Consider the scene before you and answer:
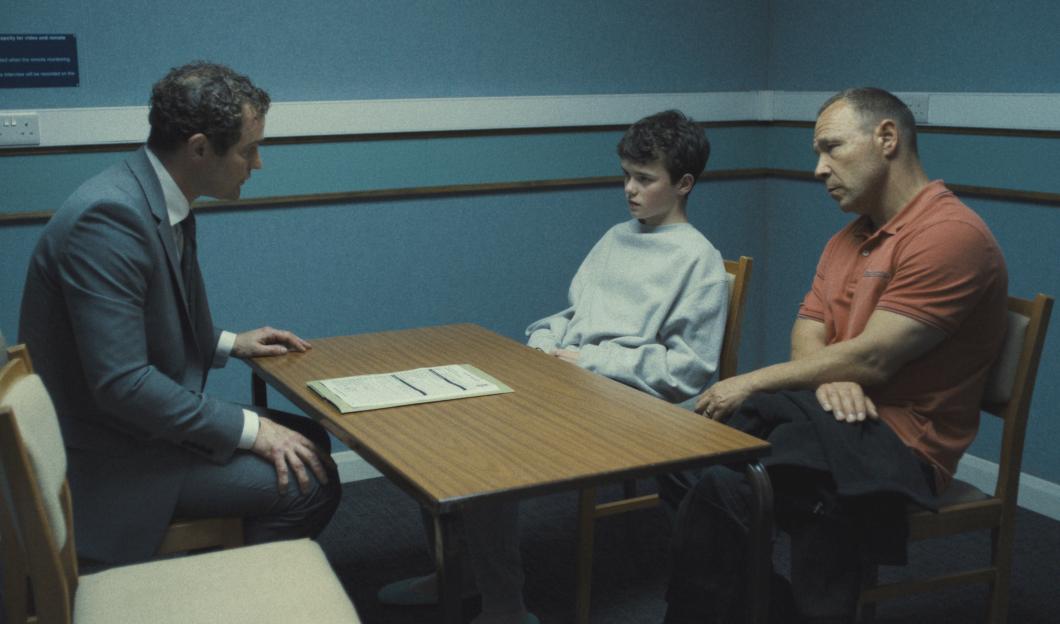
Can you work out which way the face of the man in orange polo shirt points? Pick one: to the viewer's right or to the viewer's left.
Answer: to the viewer's left

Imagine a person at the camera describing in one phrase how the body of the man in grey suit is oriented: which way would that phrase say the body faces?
to the viewer's right

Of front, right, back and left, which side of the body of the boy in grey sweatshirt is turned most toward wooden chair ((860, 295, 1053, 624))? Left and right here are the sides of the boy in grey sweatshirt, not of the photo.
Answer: left

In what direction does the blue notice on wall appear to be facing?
toward the camera

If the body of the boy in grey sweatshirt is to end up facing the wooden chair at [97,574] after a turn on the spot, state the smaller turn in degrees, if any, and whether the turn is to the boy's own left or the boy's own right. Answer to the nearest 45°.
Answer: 0° — they already face it

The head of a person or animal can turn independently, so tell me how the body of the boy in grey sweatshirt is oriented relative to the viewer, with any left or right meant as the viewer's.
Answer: facing the viewer and to the left of the viewer

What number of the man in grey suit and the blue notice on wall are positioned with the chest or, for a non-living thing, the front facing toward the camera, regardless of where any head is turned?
1

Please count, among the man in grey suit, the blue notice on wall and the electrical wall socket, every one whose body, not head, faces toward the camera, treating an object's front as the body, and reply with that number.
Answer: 2

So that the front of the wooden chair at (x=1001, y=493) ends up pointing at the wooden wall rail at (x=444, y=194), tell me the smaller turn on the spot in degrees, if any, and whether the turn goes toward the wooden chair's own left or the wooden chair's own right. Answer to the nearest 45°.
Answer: approximately 90° to the wooden chair's own right

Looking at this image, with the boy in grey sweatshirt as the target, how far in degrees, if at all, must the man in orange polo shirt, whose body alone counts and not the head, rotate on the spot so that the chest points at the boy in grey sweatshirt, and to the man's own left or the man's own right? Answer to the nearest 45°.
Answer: approximately 90° to the man's own right

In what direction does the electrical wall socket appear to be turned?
toward the camera

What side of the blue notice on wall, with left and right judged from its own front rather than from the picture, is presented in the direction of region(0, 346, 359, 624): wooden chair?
front

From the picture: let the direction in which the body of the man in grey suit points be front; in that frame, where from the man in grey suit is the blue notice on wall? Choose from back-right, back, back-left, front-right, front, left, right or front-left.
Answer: left

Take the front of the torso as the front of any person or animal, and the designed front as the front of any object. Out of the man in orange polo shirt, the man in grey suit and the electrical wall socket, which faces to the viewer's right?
the man in grey suit

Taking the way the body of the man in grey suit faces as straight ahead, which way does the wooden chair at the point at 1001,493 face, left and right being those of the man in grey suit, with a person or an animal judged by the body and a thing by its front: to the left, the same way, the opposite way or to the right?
the opposite way
